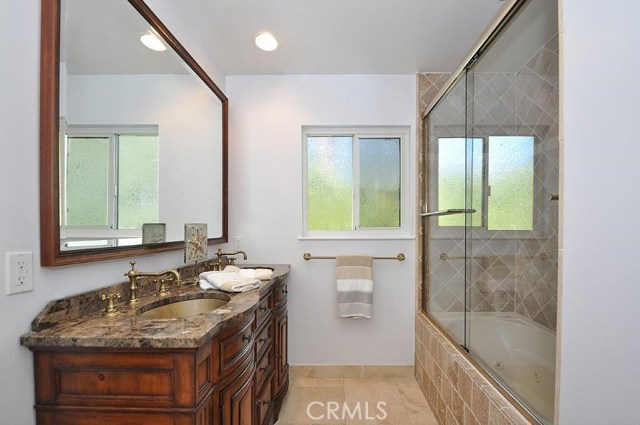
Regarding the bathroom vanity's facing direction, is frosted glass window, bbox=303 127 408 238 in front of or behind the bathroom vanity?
in front

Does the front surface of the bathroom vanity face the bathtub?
yes

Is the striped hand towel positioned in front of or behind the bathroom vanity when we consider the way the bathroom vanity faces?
in front

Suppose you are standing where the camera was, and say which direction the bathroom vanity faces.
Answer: facing to the right of the viewer
